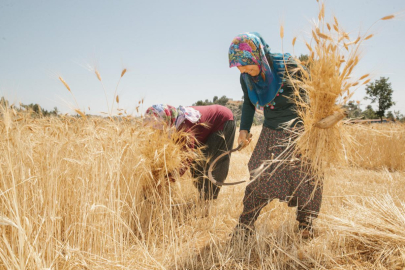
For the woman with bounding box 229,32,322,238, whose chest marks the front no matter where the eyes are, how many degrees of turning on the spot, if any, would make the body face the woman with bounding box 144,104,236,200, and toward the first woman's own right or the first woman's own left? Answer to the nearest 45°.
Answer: approximately 90° to the first woman's own right

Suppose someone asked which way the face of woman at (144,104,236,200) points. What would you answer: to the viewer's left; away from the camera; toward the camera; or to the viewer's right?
to the viewer's left

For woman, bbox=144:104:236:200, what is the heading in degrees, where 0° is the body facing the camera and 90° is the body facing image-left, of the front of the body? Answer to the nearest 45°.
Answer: approximately 90°

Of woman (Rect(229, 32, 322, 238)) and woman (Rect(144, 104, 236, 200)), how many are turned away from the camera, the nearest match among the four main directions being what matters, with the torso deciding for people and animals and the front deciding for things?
0

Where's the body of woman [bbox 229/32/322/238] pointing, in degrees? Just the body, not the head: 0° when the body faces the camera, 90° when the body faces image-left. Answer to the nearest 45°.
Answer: approximately 45°

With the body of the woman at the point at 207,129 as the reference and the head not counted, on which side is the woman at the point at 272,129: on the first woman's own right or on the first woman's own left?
on the first woman's own left
